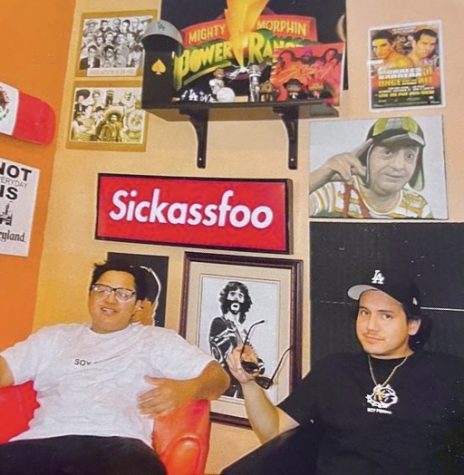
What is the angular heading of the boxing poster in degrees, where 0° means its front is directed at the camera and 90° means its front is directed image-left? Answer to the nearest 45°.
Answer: approximately 0°

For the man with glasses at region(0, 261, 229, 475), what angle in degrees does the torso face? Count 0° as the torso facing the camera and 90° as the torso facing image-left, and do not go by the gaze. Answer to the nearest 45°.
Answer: approximately 0°
